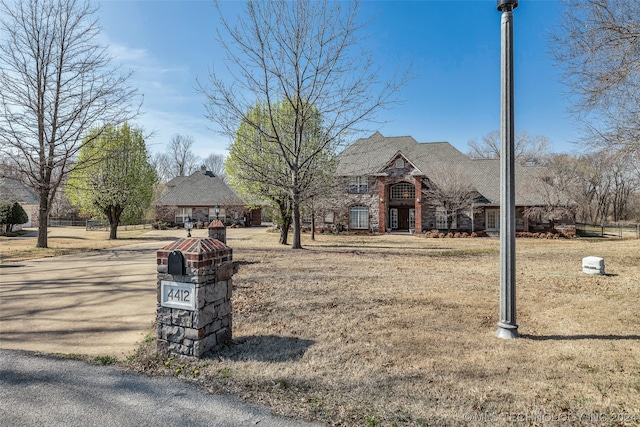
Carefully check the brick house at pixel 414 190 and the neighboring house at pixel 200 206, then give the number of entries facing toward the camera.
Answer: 2

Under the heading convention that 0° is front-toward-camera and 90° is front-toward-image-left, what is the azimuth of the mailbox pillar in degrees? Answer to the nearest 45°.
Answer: approximately 45°

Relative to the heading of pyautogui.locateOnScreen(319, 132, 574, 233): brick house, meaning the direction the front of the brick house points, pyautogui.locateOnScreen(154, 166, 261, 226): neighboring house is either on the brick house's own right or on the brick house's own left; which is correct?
on the brick house's own right

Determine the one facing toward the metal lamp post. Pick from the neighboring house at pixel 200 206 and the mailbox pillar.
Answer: the neighboring house

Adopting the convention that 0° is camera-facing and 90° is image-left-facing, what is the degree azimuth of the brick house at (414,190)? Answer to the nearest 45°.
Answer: approximately 0°

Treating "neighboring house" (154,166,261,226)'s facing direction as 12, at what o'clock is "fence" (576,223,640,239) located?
The fence is roughly at 10 o'clock from the neighboring house.

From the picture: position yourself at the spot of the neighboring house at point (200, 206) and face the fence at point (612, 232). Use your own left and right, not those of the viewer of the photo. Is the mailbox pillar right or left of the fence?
right

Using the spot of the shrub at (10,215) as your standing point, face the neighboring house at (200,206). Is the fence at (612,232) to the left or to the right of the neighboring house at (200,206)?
right

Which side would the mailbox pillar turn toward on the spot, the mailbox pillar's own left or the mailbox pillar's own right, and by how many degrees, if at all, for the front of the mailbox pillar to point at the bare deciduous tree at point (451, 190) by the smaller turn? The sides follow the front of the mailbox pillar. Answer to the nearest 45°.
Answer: approximately 180°

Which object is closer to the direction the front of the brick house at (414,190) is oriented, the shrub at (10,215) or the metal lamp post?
the metal lamp post

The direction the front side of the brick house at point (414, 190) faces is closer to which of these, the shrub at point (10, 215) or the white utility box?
the white utility box
